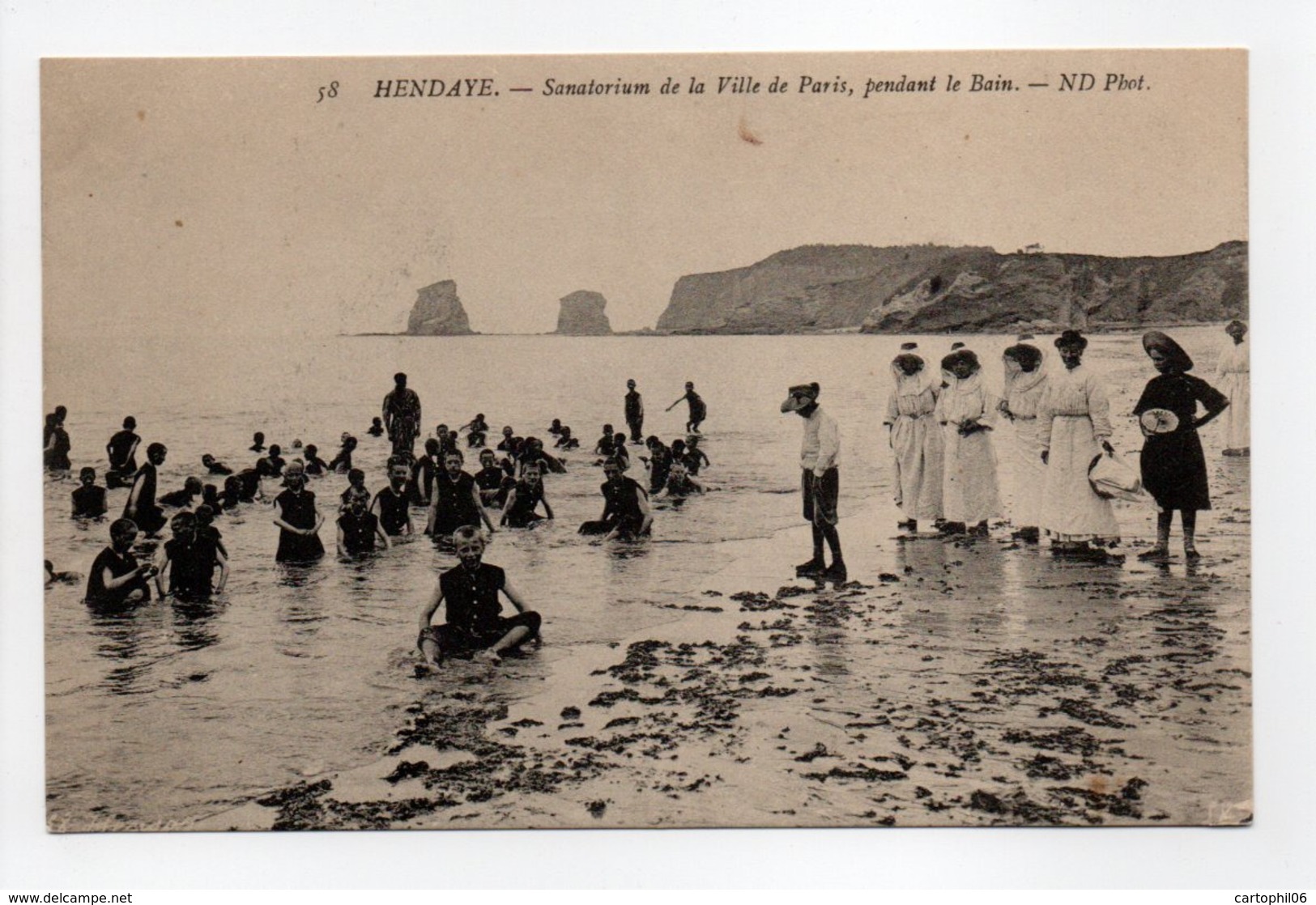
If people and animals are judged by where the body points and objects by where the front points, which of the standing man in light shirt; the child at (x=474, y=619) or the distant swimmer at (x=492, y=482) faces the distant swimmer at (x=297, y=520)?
the standing man in light shirt

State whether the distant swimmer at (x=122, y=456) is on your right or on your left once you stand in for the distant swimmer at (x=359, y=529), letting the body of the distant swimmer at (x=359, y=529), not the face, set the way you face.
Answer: on your right

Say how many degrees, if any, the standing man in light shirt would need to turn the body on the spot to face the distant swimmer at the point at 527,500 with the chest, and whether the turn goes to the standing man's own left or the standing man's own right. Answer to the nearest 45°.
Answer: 0° — they already face them

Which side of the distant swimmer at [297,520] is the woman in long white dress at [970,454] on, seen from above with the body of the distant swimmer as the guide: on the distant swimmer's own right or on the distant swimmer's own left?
on the distant swimmer's own left

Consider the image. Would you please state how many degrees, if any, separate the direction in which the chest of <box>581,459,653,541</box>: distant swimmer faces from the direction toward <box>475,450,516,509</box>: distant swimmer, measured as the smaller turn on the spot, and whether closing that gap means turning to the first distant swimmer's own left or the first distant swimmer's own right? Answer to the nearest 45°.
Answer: approximately 135° to the first distant swimmer's own right
